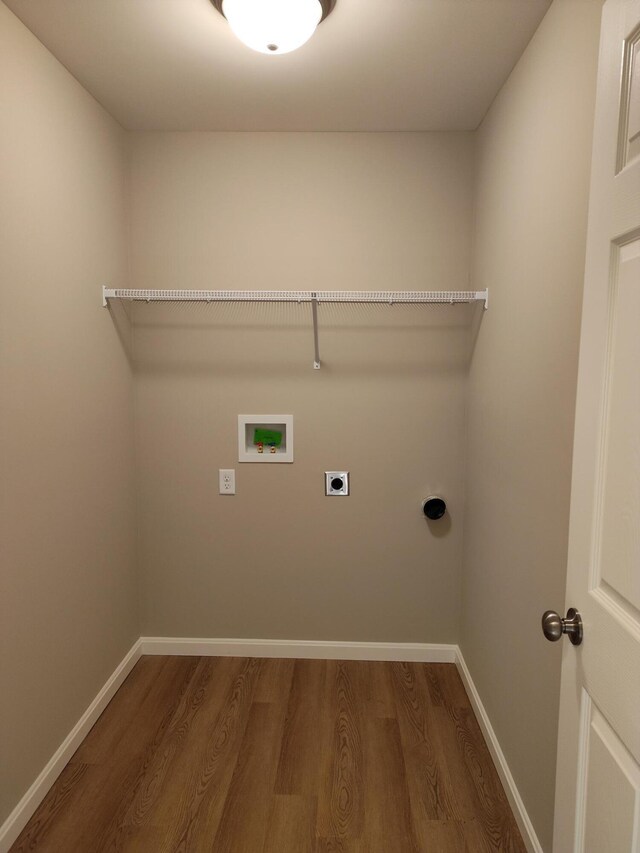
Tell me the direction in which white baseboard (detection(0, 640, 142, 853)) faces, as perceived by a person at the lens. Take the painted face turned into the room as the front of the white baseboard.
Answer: facing to the right of the viewer

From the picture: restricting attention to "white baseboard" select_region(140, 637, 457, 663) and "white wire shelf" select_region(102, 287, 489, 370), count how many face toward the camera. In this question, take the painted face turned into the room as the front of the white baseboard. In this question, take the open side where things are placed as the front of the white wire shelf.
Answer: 2

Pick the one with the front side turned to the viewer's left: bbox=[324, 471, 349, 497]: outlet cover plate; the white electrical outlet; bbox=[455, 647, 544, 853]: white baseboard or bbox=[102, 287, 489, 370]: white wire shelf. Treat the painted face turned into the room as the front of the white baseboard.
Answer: the white baseboard

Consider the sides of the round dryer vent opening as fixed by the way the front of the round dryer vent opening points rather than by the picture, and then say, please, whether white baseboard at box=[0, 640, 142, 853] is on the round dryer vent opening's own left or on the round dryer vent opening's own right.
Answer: on the round dryer vent opening's own right
